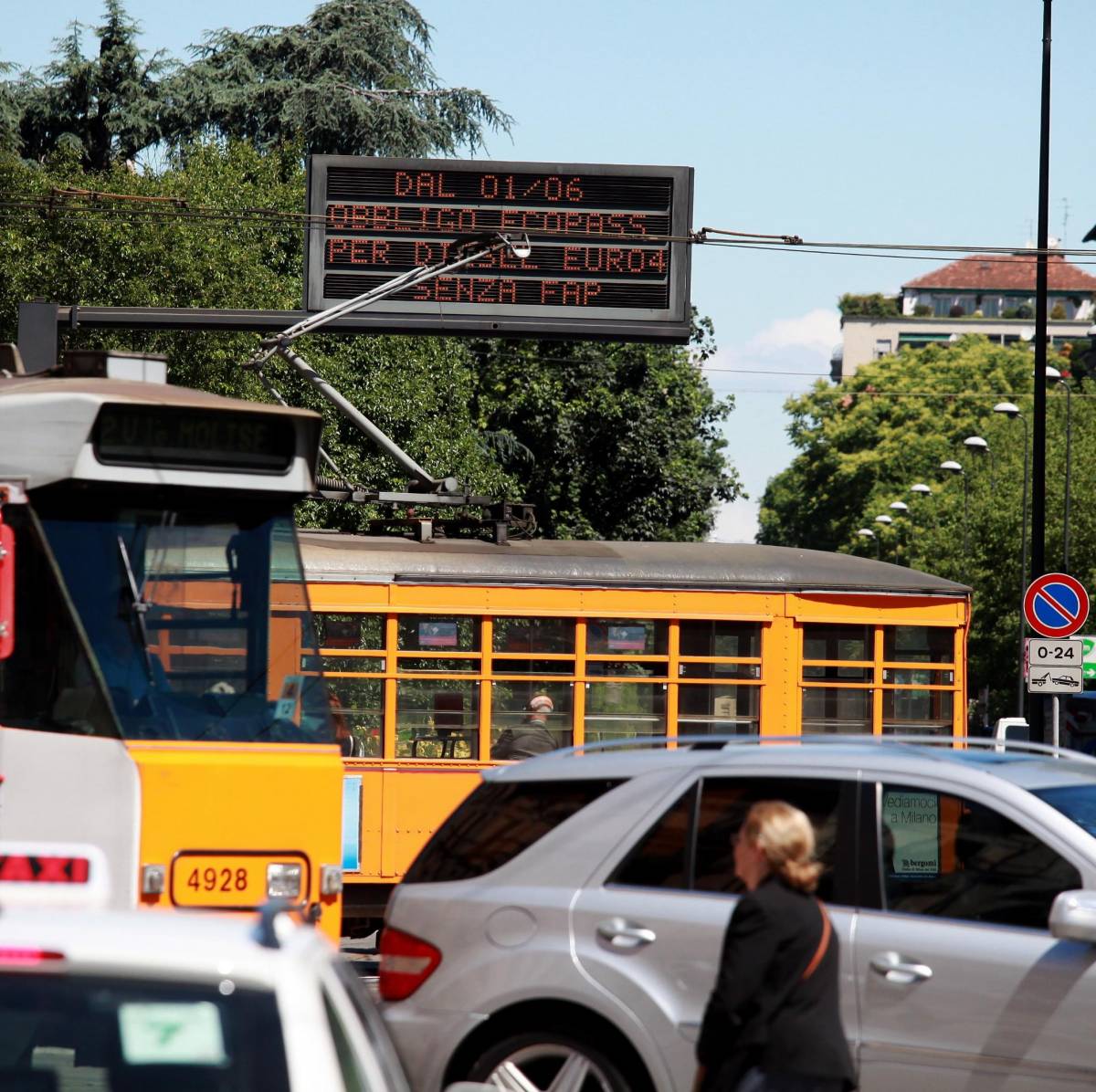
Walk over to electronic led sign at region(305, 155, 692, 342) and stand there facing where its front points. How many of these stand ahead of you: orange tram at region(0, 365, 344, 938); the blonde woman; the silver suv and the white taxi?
4

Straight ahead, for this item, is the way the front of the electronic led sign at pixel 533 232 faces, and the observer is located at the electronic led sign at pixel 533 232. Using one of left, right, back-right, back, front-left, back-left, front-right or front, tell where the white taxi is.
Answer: front

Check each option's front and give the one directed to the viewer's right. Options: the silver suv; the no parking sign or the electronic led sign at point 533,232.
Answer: the silver suv

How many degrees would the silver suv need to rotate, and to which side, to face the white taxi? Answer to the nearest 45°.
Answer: approximately 90° to its right

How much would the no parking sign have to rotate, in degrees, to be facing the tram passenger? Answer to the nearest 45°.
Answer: approximately 45° to its right

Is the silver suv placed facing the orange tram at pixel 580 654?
no

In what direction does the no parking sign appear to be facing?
toward the camera

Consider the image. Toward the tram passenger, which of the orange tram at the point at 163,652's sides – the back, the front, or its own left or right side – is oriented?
left

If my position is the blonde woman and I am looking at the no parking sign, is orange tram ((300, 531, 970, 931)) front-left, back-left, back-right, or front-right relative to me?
front-left

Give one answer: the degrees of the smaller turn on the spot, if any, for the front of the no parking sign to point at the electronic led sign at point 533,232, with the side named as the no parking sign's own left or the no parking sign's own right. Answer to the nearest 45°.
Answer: approximately 45° to the no parking sign's own right

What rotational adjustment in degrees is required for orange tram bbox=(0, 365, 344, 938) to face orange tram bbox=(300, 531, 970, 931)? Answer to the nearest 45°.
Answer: approximately 90° to its left

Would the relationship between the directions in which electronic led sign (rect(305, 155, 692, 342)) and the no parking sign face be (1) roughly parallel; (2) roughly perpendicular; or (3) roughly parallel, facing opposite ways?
roughly parallel

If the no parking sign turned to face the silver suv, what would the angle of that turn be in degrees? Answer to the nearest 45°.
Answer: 0° — it already faces it

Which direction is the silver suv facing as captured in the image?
to the viewer's right

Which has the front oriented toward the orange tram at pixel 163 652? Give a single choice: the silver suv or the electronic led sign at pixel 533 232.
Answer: the electronic led sign

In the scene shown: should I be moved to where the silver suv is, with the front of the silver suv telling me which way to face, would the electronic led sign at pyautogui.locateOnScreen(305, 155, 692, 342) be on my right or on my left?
on my left
